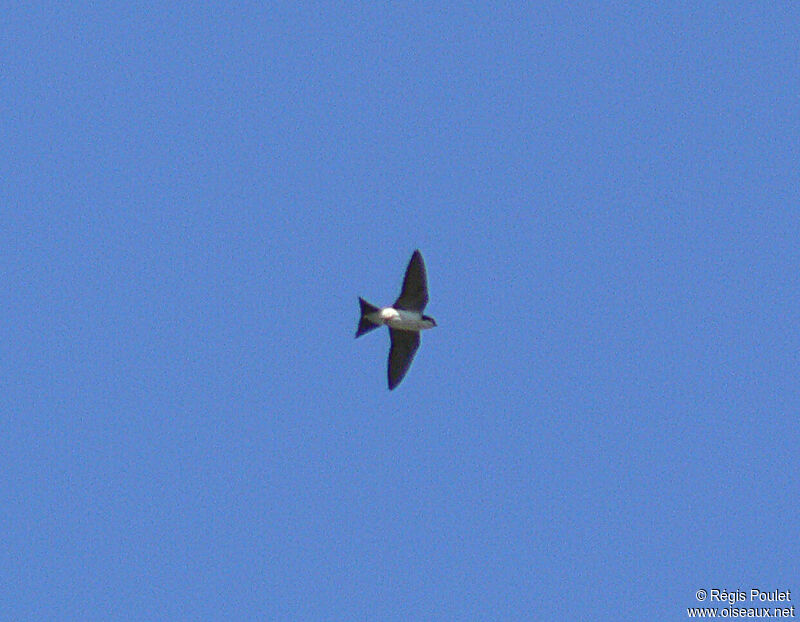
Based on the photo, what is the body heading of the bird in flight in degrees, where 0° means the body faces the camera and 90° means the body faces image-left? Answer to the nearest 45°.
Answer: approximately 270°
